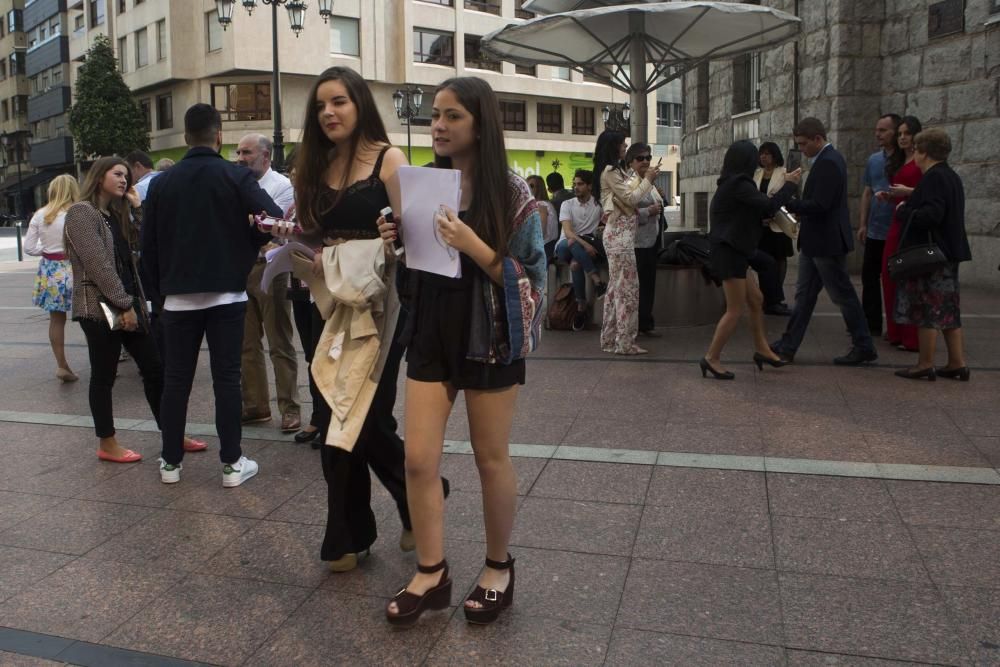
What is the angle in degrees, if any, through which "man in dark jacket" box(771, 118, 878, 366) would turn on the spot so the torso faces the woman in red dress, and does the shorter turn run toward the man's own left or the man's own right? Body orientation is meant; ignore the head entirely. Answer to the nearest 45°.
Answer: approximately 135° to the man's own right

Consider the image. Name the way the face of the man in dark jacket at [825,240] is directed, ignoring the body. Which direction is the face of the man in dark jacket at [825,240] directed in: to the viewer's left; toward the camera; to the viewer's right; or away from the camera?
to the viewer's left

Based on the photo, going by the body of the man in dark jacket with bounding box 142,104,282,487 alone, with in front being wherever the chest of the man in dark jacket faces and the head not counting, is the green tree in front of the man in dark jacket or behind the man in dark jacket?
in front

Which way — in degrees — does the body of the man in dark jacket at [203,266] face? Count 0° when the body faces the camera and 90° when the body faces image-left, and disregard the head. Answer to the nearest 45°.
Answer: approximately 180°

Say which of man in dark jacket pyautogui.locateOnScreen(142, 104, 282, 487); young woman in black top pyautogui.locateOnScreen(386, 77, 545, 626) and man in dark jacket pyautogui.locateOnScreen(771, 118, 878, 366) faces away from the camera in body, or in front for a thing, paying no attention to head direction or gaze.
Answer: man in dark jacket pyautogui.locateOnScreen(142, 104, 282, 487)

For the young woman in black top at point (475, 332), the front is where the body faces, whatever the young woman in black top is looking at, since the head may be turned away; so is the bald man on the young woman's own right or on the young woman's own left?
on the young woman's own right

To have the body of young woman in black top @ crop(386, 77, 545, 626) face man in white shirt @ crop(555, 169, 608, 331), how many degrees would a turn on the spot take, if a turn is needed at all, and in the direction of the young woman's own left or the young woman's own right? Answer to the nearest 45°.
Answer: approximately 135° to the young woman's own right

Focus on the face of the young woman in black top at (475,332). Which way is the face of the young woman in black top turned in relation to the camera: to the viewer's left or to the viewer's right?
to the viewer's left

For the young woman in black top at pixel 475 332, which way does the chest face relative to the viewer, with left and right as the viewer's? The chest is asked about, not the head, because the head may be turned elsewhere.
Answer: facing the viewer and to the left of the viewer

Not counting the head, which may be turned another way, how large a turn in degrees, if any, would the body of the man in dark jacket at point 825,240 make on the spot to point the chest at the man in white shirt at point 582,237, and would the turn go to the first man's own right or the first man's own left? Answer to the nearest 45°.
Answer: approximately 45° to the first man's own right

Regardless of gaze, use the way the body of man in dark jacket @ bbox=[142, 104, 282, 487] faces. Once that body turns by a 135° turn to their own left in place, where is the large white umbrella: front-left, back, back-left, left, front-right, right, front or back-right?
back

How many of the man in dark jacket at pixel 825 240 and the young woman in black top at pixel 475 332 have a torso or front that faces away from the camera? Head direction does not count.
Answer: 0

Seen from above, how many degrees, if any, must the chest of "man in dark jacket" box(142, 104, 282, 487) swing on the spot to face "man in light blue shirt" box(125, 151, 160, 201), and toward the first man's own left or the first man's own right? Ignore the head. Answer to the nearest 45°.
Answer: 0° — they already face them

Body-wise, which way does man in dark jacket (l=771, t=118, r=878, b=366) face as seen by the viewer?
to the viewer's left

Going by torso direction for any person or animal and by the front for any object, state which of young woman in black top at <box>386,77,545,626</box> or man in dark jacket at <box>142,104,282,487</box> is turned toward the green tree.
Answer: the man in dark jacket
